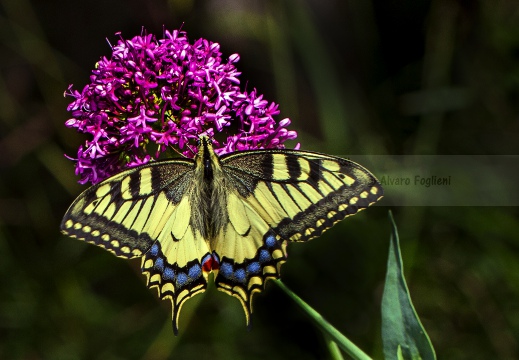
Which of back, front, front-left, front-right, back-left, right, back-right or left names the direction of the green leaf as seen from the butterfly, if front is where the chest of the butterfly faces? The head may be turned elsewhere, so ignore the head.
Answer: right

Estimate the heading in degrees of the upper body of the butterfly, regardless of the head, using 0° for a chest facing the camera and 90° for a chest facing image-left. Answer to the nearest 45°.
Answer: approximately 180°
